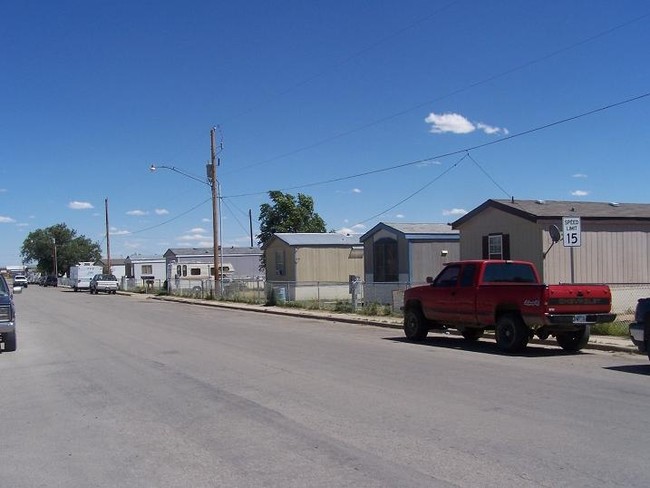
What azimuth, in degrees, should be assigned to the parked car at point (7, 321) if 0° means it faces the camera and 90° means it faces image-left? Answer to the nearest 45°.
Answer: approximately 0°

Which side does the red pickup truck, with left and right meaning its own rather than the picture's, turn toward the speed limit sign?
right

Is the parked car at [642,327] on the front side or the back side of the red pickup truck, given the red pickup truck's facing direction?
on the back side

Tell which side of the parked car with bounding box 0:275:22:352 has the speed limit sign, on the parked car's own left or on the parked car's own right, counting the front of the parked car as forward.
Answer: on the parked car's own left

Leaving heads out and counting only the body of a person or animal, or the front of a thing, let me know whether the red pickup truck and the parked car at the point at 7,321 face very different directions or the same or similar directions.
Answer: very different directions

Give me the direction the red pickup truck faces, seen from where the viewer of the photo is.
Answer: facing away from the viewer and to the left of the viewer

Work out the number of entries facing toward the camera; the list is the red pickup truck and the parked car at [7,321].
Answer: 1

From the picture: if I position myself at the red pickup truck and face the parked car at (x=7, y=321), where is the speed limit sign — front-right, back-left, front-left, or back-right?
back-right

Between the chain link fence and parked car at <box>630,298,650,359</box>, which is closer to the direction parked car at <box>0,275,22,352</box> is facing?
the parked car

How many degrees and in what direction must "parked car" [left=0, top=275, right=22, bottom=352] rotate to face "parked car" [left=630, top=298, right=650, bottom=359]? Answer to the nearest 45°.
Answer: approximately 45° to its left
